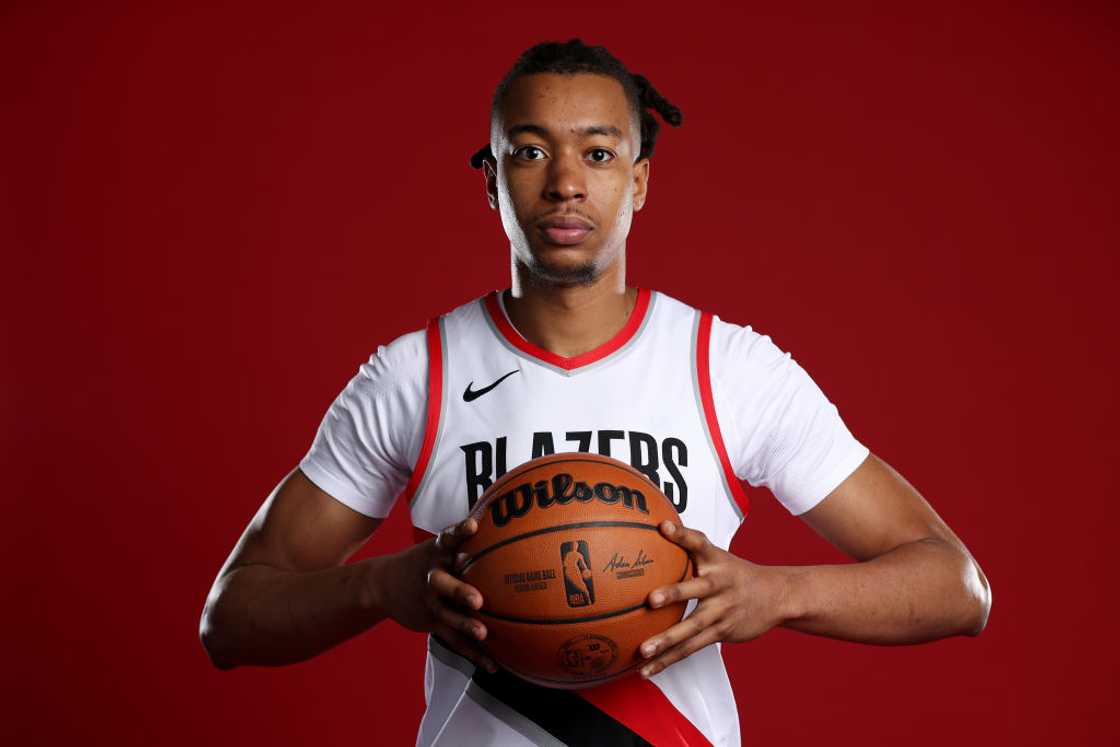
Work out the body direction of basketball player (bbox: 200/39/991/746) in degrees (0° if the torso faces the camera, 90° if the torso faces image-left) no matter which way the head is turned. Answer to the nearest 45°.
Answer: approximately 0°
